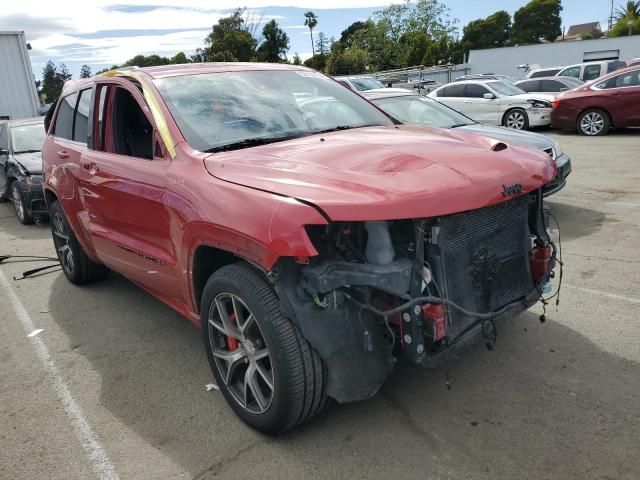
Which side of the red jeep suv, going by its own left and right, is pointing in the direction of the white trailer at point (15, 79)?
back

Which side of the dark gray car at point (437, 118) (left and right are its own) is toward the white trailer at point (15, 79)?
back

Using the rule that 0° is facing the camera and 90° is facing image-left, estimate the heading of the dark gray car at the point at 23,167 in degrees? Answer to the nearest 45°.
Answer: approximately 315°

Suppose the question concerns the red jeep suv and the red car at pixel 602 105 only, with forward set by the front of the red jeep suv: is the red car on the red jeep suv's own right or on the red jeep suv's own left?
on the red jeep suv's own left

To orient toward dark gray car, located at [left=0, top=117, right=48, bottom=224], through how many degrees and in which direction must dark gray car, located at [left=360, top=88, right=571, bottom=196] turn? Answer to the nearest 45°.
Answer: approximately 135° to its right

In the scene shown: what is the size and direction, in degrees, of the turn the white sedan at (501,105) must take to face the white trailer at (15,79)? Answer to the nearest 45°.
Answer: approximately 135° to its right
